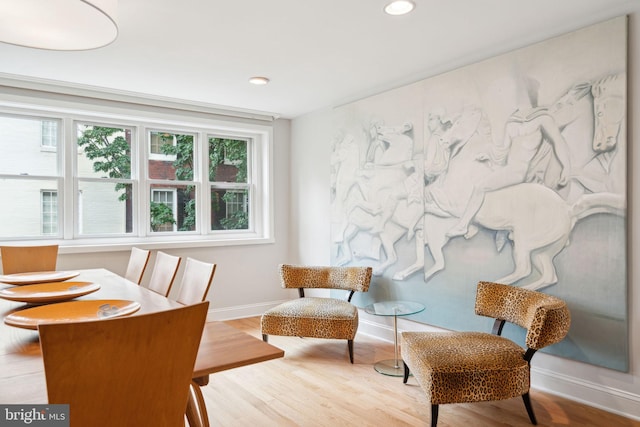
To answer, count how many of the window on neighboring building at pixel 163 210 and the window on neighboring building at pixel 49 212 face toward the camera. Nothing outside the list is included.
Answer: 2

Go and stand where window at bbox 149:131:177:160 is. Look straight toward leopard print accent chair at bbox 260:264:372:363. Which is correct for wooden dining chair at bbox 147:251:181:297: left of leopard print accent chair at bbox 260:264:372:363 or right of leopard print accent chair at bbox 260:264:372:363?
right

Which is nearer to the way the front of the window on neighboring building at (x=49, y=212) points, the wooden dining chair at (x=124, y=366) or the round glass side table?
the wooden dining chair

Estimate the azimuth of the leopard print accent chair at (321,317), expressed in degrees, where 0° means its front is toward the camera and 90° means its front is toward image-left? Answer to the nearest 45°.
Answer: approximately 45°

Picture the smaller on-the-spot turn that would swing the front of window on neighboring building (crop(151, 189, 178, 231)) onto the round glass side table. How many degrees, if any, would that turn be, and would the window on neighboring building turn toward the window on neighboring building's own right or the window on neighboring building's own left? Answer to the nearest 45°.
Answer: approximately 45° to the window on neighboring building's own left

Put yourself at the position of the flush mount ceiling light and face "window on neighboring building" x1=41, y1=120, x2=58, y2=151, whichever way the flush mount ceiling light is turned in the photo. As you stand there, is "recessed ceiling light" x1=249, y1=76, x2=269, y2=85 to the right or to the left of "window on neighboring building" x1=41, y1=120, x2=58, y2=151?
right
